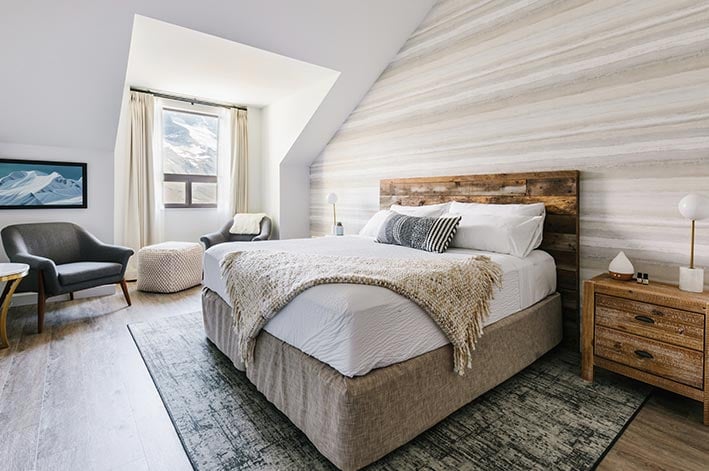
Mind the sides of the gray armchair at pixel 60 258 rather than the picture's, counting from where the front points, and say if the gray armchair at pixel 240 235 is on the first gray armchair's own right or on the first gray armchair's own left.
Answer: on the first gray armchair's own left

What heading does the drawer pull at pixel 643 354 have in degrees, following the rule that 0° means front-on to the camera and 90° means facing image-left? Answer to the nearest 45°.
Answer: approximately 45°

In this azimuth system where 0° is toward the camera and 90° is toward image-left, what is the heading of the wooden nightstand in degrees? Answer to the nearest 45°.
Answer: approximately 45°

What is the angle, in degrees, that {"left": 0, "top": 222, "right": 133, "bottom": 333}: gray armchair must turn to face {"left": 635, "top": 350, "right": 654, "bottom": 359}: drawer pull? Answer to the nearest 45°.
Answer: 0° — it already faces it

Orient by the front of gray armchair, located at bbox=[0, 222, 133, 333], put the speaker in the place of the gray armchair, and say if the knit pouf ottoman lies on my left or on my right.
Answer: on my left

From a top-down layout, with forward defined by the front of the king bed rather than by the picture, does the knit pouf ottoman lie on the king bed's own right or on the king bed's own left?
on the king bed's own right

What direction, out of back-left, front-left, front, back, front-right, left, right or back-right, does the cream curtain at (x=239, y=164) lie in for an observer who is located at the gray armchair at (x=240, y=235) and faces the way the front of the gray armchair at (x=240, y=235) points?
back-right

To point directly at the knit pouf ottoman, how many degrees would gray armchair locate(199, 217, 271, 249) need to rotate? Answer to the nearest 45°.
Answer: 0° — it already faces it

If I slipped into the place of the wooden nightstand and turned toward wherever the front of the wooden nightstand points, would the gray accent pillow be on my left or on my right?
on my right
